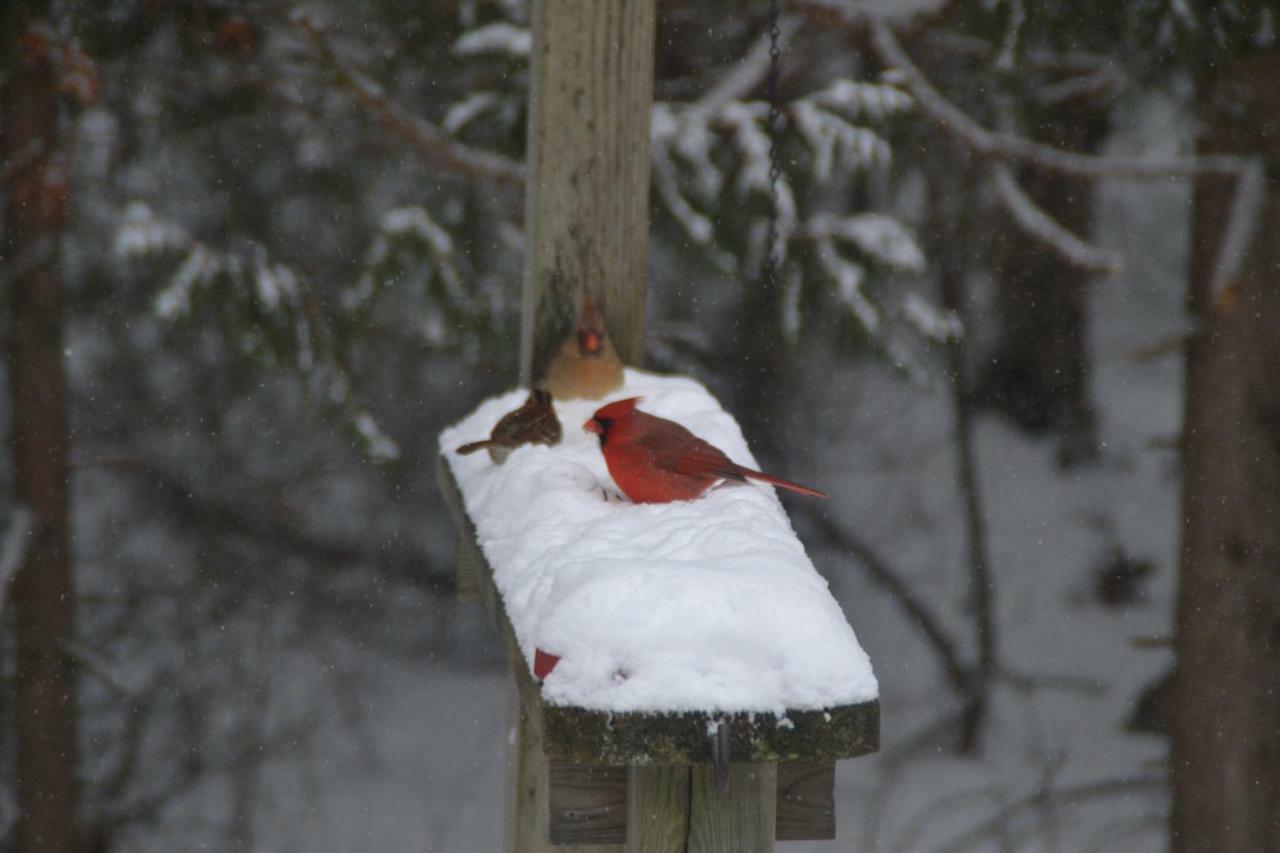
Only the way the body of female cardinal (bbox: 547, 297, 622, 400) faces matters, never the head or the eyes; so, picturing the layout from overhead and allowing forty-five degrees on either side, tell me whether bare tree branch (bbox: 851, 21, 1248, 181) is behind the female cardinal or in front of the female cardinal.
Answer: behind

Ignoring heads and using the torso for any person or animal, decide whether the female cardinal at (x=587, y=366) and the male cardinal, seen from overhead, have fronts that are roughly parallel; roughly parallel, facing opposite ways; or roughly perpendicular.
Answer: roughly perpendicular

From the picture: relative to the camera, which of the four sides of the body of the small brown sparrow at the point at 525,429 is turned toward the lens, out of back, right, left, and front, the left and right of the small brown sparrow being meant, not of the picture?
right

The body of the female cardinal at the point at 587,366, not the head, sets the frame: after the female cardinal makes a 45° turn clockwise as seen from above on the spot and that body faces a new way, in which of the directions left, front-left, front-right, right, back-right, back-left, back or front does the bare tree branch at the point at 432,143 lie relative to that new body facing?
back-right

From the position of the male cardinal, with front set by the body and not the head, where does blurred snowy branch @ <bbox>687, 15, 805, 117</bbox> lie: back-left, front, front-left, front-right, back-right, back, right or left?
right

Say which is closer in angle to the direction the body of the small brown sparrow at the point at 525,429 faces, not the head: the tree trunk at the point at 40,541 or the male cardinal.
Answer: the male cardinal

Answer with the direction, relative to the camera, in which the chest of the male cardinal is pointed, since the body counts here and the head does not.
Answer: to the viewer's left

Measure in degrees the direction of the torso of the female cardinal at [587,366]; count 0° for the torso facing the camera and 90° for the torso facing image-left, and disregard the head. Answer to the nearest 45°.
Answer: approximately 0°

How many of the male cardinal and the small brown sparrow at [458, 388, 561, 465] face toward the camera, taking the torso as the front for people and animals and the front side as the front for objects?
0
